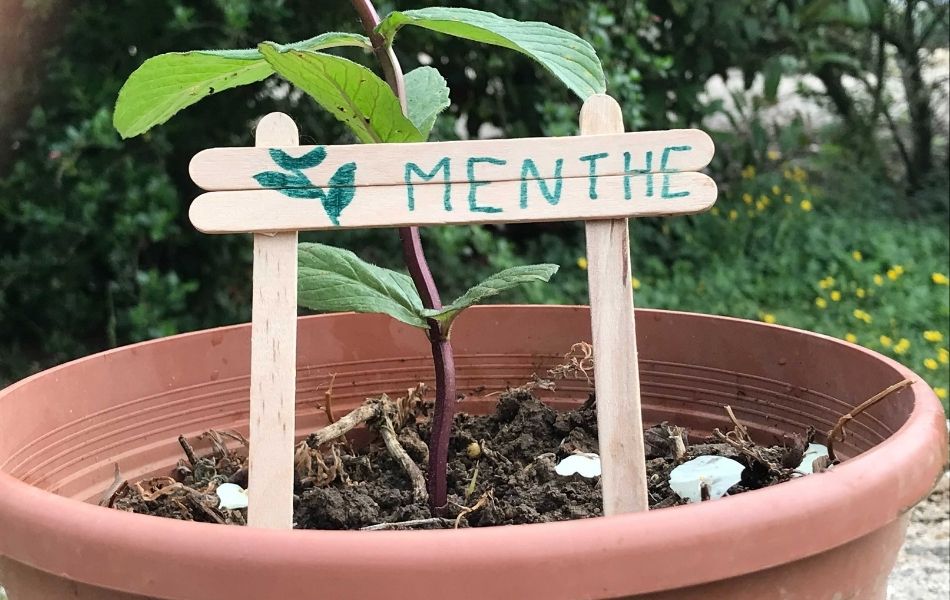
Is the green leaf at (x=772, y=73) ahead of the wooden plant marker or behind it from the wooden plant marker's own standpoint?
behind

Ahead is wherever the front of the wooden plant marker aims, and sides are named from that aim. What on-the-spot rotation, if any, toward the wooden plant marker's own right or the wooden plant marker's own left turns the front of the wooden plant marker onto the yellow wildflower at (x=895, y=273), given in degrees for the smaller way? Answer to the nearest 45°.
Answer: approximately 135° to the wooden plant marker's own left
